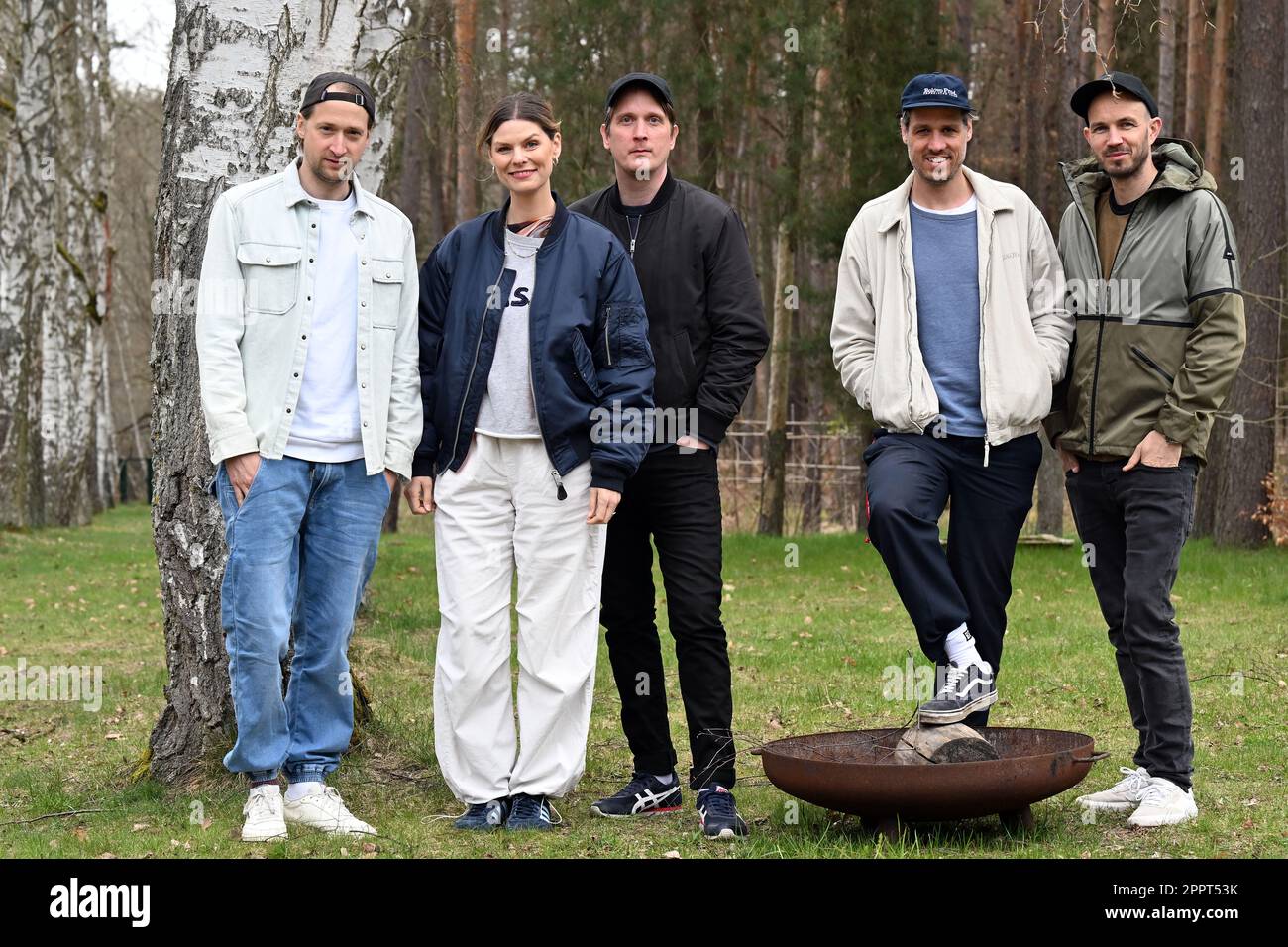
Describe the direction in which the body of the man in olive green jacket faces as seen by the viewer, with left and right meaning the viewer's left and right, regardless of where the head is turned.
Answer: facing the viewer and to the left of the viewer

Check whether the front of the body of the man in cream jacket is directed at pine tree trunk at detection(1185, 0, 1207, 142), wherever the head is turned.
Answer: no

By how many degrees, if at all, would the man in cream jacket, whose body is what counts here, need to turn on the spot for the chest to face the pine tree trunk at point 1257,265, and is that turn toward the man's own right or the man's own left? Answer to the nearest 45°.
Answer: approximately 180°

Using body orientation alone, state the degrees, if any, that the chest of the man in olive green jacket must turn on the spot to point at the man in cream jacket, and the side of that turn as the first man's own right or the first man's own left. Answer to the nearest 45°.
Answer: approximately 45° to the first man's own right

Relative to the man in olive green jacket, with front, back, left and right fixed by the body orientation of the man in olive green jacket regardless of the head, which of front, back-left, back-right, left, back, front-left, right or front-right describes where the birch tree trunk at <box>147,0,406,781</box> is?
front-right

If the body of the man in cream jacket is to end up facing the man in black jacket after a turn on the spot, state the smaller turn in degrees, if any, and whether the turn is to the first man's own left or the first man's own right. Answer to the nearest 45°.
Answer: approximately 90° to the first man's own right

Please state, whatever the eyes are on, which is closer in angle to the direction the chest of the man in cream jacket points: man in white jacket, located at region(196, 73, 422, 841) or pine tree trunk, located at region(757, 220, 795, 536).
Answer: the man in white jacket

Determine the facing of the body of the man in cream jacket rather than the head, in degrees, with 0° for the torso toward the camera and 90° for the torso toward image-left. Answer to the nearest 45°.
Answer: approximately 0°

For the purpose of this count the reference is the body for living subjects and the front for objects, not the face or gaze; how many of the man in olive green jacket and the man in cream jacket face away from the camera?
0

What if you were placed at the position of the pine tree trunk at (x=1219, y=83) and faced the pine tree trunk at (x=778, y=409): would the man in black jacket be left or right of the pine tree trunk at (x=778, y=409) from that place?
left

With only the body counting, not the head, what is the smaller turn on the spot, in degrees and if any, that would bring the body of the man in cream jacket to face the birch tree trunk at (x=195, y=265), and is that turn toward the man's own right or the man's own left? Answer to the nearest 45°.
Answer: approximately 90° to the man's own right

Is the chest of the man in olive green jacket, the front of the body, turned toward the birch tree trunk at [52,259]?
no

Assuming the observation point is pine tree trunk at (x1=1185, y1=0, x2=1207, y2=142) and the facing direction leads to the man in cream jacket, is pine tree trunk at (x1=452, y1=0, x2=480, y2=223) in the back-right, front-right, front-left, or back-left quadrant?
front-right

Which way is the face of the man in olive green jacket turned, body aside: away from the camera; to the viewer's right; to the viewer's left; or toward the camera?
toward the camera

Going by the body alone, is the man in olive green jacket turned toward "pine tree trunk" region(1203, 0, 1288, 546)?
no

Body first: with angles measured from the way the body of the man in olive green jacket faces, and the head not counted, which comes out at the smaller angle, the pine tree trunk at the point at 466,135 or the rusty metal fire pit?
the rusty metal fire pit

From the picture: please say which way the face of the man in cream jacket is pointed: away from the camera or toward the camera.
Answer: toward the camera

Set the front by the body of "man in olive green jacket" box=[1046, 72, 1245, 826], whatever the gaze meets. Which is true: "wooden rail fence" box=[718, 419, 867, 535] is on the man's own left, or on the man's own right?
on the man's own right

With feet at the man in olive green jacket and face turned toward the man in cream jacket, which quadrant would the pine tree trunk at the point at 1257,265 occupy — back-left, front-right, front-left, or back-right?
back-right
